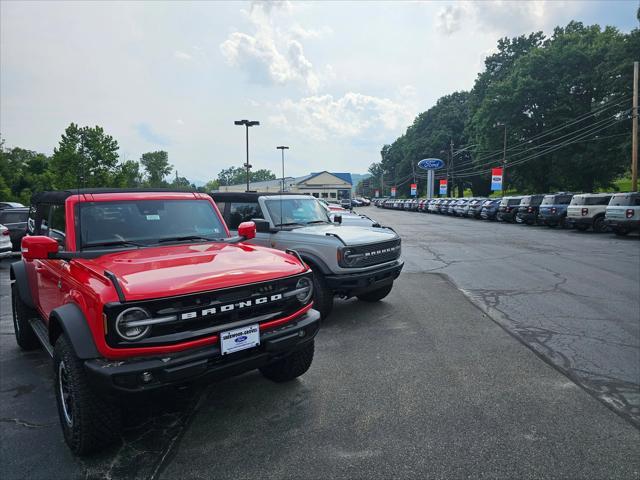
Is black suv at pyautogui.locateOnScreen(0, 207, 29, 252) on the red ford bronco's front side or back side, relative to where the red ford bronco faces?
on the back side

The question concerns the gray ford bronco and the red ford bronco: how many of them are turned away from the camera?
0

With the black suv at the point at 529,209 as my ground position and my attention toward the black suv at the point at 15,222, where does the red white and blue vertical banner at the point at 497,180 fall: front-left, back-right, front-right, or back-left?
back-right

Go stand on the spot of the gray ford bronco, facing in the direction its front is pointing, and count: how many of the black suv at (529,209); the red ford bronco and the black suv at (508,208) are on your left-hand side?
2

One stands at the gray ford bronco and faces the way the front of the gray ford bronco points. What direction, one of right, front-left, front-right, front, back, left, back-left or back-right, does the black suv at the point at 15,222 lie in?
back

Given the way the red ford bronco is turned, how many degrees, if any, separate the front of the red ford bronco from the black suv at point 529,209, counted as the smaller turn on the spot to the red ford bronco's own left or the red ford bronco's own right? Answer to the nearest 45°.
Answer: approximately 90° to the red ford bronco's own left

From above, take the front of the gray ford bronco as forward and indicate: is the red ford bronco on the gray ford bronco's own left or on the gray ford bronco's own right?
on the gray ford bronco's own right

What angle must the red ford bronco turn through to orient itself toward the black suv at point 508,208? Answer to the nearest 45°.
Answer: approximately 90° to its left

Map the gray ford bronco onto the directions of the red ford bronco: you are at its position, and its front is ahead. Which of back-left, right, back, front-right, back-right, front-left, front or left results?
left

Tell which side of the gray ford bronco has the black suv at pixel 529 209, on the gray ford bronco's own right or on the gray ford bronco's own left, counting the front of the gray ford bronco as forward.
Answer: on the gray ford bronco's own left
